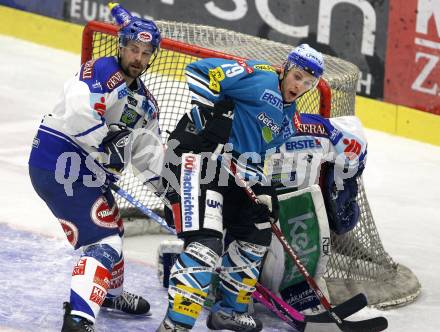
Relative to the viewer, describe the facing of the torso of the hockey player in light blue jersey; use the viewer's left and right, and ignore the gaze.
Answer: facing the viewer and to the right of the viewer

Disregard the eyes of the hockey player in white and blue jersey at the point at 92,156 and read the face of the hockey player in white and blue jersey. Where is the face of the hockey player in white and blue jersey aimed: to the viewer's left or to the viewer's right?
to the viewer's right

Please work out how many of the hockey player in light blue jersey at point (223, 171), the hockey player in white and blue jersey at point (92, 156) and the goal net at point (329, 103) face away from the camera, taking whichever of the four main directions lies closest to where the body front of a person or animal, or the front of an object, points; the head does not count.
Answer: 0

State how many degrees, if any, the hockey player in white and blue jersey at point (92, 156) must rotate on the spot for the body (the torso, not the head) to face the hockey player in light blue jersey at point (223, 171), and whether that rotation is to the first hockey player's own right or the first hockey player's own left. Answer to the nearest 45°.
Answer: approximately 45° to the first hockey player's own left

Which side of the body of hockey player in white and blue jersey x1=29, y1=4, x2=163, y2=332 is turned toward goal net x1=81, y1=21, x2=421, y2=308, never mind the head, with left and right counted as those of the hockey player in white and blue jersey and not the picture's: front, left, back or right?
left

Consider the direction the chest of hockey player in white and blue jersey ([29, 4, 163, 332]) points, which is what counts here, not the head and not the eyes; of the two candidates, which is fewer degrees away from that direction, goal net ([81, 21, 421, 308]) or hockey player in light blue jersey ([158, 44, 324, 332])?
the hockey player in light blue jersey

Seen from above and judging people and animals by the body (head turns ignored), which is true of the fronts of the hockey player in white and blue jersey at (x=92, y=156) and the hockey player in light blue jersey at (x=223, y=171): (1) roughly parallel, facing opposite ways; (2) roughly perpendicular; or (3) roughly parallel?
roughly parallel

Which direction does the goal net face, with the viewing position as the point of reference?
facing the viewer and to the left of the viewer

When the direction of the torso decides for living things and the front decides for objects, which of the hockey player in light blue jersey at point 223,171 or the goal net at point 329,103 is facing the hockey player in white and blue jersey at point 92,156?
the goal net

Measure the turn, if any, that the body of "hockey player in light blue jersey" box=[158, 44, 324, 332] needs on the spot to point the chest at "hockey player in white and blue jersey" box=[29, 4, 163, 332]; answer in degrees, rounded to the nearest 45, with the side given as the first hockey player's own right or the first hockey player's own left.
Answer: approximately 135° to the first hockey player's own right

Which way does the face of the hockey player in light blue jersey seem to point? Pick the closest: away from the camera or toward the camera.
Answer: toward the camera
